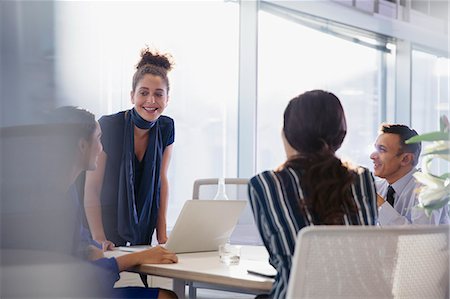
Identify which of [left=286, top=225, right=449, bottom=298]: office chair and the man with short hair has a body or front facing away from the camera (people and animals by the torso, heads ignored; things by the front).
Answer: the office chair

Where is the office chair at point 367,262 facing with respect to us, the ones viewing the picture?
facing away from the viewer

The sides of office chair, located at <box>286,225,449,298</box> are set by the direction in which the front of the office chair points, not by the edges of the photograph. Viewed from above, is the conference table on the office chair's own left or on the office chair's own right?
on the office chair's own left

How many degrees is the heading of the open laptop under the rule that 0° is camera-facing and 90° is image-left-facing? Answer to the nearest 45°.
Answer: approximately 135°

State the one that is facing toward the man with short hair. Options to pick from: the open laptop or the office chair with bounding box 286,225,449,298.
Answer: the office chair

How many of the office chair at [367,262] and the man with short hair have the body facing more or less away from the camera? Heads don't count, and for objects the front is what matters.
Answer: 1

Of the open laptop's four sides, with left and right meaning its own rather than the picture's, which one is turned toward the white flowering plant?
back

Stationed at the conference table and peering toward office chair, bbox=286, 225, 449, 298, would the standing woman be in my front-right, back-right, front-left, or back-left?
back-left

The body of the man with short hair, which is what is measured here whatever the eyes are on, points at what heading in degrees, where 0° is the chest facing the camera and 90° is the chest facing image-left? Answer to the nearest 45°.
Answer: approximately 45°

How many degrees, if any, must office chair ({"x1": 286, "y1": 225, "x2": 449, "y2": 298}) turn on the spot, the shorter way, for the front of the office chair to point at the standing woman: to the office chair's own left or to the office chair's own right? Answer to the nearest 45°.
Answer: approximately 45° to the office chair's own left
